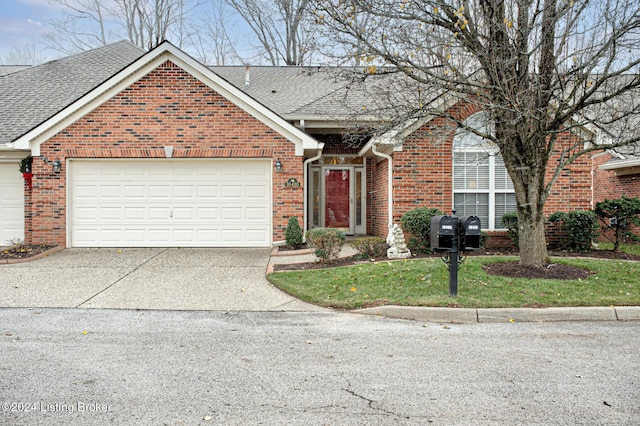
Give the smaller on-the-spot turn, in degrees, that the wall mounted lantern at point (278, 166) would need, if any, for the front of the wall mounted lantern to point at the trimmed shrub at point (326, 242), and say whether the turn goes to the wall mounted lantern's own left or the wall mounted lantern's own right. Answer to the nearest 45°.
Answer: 0° — it already faces it

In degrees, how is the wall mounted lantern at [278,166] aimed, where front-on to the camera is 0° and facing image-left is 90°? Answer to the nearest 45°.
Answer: approximately 0°

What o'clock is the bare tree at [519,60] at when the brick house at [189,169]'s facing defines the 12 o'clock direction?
The bare tree is roughly at 10 o'clock from the brick house.

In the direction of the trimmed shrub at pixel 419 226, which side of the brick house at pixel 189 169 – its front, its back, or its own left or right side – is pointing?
left

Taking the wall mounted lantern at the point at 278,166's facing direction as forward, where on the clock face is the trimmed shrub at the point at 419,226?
The trimmed shrub is roughly at 10 o'clock from the wall mounted lantern.

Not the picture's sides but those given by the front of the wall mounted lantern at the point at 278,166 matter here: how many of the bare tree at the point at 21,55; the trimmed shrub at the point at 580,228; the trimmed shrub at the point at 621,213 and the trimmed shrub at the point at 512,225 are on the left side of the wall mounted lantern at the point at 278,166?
3

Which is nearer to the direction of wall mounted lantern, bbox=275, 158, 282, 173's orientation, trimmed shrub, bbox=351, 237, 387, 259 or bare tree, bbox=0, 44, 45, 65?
the trimmed shrub

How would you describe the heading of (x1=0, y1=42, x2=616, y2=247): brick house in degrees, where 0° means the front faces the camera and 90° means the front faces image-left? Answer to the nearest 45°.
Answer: approximately 0°

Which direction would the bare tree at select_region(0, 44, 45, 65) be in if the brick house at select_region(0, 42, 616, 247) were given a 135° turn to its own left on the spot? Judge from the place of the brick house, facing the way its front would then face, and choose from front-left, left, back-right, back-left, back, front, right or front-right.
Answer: left
